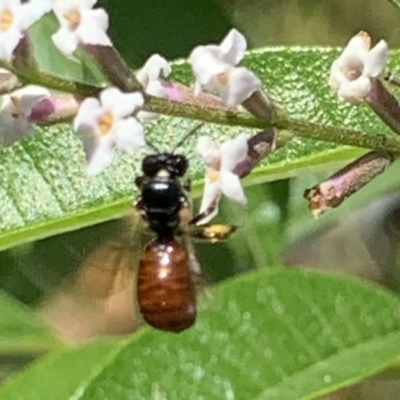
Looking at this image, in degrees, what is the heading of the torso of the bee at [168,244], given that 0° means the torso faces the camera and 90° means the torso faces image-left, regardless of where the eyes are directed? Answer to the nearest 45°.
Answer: approximately 180°
